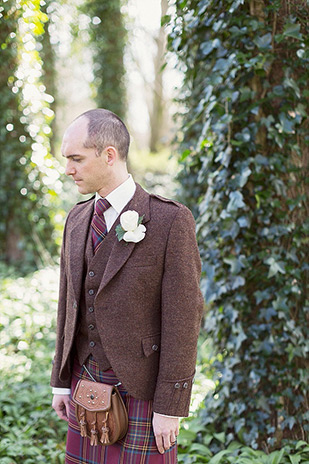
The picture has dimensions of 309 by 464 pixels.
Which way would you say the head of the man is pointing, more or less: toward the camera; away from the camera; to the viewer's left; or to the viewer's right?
to the viewer's left

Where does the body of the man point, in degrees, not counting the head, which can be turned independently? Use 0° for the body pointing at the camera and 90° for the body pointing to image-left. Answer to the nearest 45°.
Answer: approximately 45°

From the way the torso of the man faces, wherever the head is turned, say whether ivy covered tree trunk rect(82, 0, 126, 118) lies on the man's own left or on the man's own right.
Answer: on the man's own right

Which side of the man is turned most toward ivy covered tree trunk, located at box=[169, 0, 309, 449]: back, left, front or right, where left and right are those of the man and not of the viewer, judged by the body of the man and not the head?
back
